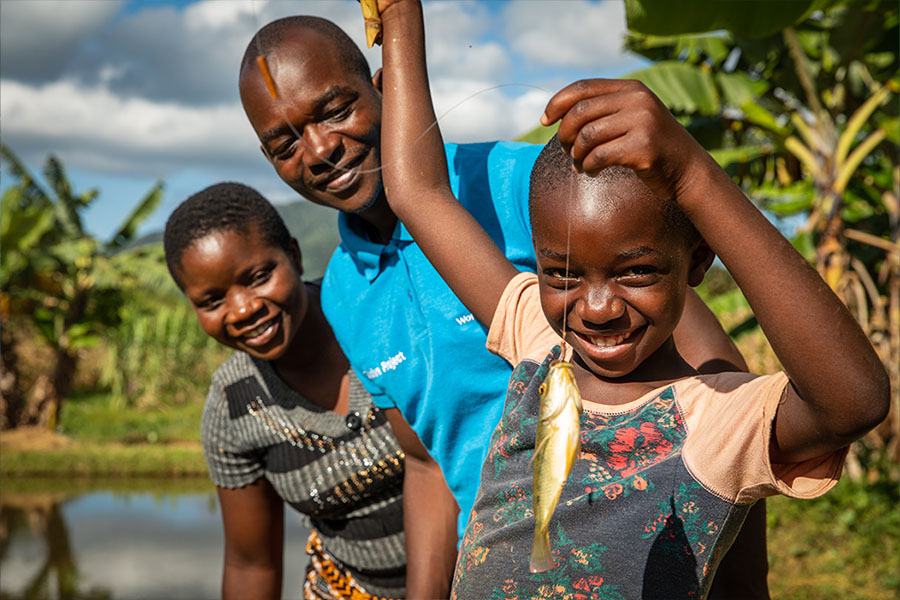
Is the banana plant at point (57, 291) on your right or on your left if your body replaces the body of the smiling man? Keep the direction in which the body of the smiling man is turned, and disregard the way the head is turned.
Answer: on your right

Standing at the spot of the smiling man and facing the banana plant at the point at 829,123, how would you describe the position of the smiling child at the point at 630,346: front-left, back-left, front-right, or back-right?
back-right

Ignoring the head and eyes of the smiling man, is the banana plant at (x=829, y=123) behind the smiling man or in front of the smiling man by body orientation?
behind

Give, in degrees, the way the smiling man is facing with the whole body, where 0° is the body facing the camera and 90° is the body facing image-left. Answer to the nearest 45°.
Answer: approximately 45°

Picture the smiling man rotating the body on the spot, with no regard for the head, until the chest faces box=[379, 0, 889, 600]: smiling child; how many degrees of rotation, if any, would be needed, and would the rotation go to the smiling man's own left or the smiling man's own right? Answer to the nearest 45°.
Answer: approximately 90° to the smiling man's own left
